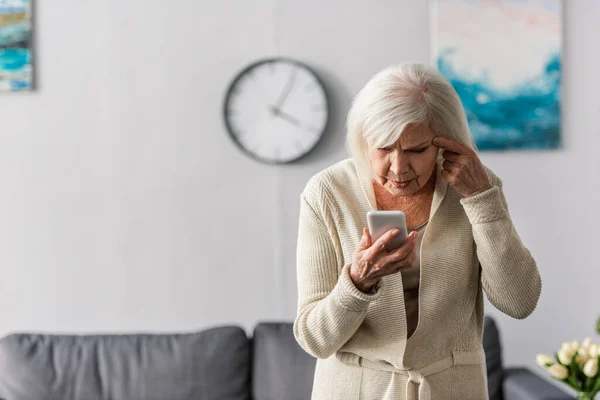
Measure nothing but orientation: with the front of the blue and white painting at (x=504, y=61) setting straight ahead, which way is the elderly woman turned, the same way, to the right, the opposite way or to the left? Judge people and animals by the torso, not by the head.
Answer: the same way

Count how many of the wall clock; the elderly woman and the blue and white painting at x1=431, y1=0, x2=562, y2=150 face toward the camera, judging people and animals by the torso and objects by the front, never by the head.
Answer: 3

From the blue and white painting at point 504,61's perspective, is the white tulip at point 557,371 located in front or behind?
in front

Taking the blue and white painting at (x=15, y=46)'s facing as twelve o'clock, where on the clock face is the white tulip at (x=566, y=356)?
The white tulip is roughly at 11 o'clock from the blue and white painting.

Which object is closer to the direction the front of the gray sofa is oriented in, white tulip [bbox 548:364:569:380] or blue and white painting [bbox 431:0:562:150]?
the white tulip

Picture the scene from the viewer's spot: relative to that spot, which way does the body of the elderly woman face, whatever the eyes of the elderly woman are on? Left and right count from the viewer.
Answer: facing the viewer

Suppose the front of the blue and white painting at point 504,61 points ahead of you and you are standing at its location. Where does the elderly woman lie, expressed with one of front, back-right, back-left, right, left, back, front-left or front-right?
front

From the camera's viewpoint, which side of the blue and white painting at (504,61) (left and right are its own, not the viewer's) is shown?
front

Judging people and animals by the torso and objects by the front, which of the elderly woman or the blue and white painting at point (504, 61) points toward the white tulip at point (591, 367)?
the blue and white painting

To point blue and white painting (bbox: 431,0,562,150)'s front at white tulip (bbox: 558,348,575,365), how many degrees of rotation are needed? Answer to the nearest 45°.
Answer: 0° — it already faces it

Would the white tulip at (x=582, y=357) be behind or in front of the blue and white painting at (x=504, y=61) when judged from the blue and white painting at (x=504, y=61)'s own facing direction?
in front

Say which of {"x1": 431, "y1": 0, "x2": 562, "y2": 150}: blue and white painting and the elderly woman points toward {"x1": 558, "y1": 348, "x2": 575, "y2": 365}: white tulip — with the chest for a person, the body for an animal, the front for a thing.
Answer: the blue and white painting

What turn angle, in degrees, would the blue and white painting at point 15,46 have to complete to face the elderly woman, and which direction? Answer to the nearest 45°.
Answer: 0° — it already faces them

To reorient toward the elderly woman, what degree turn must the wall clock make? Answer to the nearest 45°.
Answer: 0° — it already faces them

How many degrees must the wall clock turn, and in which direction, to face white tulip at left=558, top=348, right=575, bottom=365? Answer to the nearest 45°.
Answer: approximately 45° to its left
